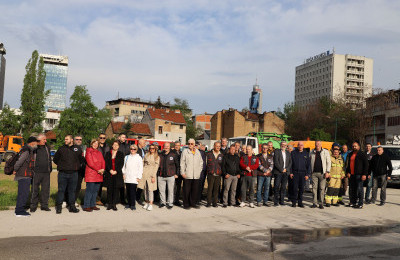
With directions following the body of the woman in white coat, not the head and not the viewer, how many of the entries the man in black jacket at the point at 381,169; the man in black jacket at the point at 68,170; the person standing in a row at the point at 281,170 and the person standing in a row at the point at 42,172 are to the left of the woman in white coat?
2

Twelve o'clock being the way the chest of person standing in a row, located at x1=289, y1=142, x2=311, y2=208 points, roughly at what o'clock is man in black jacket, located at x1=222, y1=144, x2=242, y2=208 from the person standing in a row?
The man in black jacket is roughly at 2 o'clock from the person standing in a row.

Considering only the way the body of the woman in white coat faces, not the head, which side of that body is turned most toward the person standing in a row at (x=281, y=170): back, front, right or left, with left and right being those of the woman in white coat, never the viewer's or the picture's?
left

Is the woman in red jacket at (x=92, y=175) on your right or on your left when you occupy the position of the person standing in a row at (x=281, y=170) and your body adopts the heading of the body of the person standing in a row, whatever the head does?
on your right

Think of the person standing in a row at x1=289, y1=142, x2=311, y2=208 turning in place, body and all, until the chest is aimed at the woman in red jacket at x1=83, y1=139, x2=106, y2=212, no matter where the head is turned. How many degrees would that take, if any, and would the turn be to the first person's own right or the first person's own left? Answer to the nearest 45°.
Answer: approximately 45° to the first person's own right

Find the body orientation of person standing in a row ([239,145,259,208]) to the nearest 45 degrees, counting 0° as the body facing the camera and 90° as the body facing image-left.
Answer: approximately 0°

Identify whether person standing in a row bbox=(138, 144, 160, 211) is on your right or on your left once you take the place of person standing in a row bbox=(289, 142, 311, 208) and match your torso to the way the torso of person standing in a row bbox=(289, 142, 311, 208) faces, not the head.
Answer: on your right
